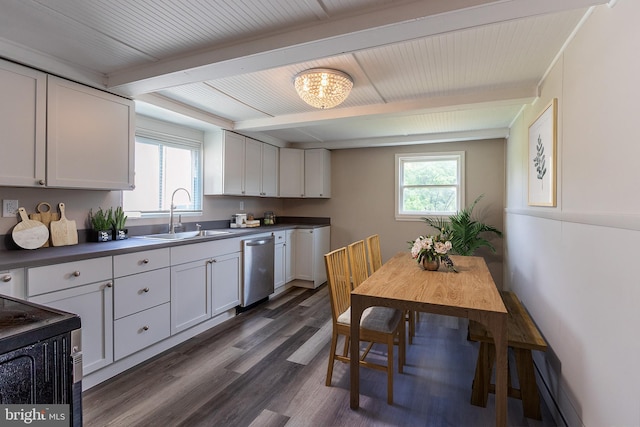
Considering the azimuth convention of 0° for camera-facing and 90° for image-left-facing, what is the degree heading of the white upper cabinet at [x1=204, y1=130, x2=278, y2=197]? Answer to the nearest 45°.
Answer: approximately 315°

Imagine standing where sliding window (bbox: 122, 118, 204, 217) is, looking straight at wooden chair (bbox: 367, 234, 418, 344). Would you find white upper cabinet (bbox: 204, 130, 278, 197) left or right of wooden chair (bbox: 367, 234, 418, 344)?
left

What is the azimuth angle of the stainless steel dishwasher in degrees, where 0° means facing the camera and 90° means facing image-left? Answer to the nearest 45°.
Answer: approximately 315°

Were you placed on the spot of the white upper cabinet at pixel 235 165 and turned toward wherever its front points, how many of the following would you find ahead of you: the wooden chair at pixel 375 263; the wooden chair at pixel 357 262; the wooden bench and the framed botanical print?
4

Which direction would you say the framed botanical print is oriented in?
to the viewer's left

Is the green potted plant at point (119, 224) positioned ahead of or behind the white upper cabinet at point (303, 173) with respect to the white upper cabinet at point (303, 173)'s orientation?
ahead

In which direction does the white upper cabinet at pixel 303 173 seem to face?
toward the camera

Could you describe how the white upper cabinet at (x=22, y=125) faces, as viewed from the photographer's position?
facing the viewer and to the right of the viewer

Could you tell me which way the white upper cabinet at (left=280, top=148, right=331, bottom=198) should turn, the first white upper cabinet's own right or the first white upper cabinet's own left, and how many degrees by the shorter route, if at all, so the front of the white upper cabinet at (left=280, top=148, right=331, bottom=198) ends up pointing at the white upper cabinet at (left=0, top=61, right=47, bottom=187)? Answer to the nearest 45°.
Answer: approximately 45° to the first white upper cabinet's own right

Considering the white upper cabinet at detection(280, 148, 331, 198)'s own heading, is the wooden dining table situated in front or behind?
in front

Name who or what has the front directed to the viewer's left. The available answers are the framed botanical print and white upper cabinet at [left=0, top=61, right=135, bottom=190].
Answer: the framed botanical print

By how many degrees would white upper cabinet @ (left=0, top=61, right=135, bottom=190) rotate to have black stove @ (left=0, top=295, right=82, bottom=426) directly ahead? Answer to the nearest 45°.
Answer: approximately 45° to its right

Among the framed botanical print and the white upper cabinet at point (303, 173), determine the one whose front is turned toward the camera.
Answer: the white upper cabinet

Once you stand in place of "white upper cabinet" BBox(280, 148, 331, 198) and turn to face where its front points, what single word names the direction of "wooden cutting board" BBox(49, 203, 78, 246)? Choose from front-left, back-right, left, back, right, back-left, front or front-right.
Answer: front-right

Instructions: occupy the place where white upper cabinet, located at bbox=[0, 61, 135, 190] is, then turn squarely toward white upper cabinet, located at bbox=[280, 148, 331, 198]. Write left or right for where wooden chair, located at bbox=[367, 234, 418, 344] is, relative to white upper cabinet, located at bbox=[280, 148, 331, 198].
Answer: right
